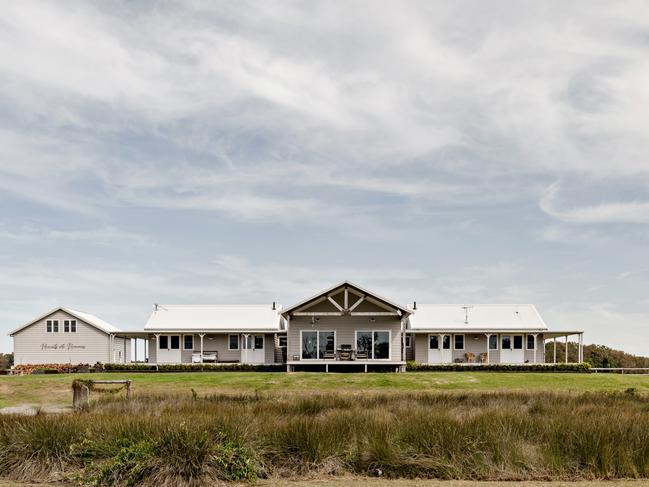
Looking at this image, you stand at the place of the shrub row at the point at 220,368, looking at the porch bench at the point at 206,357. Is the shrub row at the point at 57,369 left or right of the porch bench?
left

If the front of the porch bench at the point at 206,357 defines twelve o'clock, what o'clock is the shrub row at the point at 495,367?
The shrub row is roughly at 10 o'clock from the porch bench.

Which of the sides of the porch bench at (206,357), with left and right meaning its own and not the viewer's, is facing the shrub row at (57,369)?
right

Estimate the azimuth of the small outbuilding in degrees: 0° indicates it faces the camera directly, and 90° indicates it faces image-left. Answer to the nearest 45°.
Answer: approximately 0°

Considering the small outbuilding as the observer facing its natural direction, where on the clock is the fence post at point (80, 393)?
The fence post is roughly at 12 o'clock from the small outbuilding.

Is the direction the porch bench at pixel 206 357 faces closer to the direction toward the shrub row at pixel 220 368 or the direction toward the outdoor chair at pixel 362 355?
the shrub row

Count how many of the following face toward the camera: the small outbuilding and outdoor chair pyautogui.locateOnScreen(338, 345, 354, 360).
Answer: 2

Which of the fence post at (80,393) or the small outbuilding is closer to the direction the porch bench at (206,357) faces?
the fence post

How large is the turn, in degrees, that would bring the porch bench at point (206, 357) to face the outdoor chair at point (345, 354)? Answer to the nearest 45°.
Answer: approximately 45° to its left

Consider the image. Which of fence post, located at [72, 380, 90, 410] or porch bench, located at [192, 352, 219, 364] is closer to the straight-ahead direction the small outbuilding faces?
the fence post
